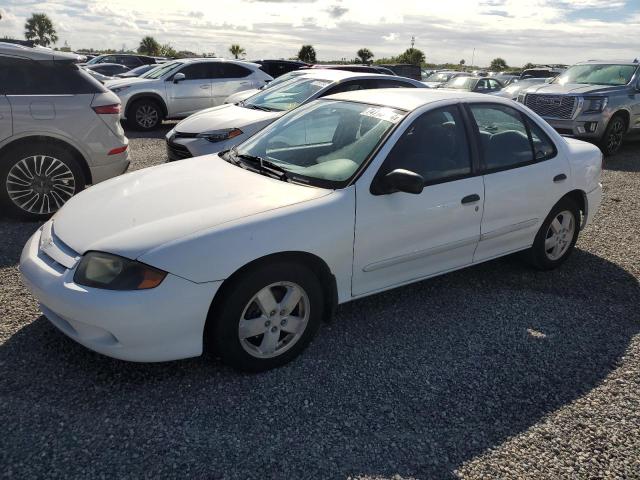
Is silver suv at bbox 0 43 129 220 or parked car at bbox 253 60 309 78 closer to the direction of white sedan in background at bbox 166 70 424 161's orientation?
the silver suv

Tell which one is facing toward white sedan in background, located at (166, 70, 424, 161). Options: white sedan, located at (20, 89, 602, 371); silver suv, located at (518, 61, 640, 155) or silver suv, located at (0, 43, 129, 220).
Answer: silver suv, located at (518, 61, 640, 155)

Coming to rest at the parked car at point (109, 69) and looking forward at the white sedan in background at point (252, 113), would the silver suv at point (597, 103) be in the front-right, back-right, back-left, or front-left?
front-left

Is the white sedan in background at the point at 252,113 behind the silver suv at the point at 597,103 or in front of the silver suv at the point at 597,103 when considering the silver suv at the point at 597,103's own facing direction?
in front

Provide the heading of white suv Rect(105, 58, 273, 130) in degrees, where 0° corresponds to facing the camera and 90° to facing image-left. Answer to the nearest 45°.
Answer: approximately 45°

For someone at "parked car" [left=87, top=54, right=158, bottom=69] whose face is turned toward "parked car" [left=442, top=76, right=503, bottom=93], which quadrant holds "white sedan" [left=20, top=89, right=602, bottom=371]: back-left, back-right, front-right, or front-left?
front-right

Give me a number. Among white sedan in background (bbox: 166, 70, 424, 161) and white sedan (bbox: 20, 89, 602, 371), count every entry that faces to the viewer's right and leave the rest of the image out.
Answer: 0

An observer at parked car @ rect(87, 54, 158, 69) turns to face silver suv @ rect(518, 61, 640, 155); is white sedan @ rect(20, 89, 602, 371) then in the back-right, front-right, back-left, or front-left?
front-right

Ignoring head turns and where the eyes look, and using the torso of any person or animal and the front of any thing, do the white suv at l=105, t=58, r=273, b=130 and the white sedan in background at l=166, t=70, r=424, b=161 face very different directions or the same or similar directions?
same or similar directions

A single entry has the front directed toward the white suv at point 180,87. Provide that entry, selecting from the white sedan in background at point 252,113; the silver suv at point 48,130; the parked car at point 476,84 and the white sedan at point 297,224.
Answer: the parked car

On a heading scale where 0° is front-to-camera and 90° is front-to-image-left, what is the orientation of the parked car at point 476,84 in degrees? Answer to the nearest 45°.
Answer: approximately 45°

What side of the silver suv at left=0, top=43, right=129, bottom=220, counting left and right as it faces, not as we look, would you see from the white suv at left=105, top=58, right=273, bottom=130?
right

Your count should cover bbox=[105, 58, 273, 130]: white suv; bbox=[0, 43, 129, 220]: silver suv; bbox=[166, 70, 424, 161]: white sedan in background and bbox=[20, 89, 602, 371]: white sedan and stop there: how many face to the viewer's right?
0

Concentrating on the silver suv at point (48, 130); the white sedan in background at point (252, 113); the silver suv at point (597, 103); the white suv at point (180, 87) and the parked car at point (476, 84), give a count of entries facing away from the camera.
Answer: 0

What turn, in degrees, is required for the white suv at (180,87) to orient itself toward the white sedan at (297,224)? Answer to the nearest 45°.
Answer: approximately 45° to its left

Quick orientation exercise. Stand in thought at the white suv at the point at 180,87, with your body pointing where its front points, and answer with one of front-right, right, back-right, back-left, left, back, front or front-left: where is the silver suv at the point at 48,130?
front-left

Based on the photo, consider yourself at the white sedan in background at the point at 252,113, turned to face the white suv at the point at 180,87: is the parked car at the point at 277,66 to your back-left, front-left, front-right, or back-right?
front-right
